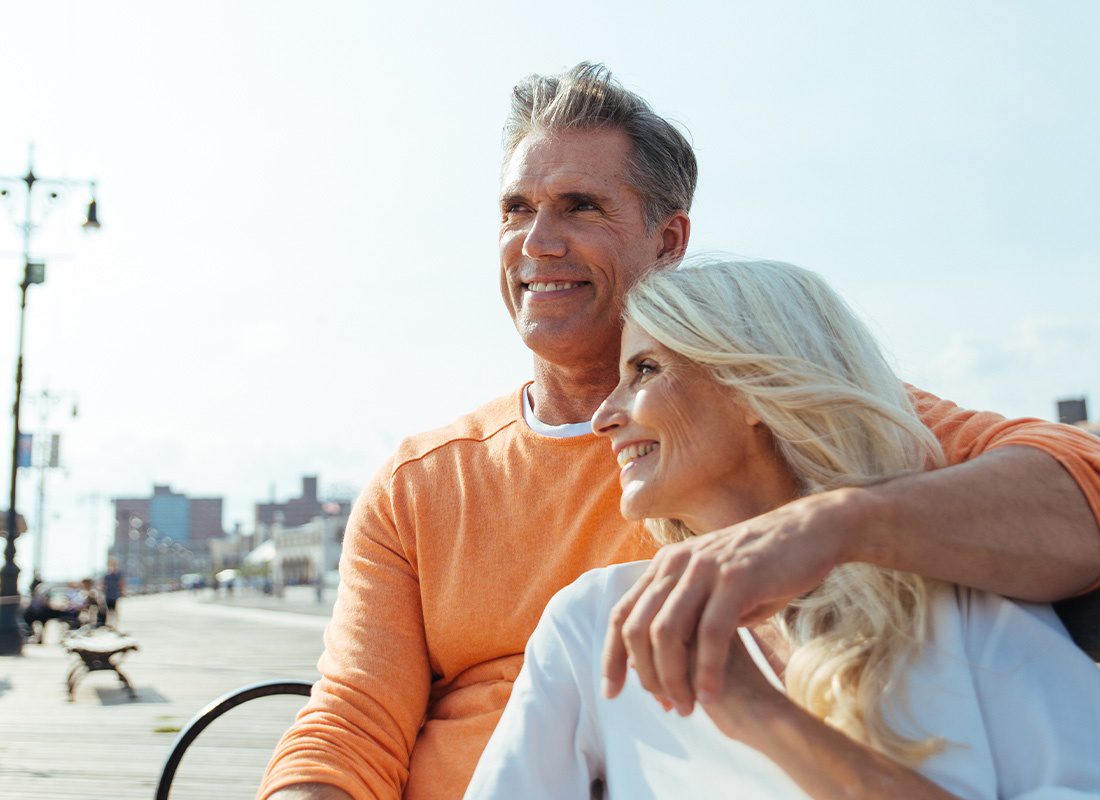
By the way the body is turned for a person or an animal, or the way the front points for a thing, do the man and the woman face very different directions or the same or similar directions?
same or similar directions

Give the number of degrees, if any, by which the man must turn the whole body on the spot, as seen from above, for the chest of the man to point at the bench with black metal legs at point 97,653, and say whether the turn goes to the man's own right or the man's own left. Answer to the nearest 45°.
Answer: approximately 90° to the man's own right

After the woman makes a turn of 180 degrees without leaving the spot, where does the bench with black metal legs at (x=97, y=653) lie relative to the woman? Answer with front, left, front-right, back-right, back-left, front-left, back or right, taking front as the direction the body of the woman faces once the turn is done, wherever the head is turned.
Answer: left

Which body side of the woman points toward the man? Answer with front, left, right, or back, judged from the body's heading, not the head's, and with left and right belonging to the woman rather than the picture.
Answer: right

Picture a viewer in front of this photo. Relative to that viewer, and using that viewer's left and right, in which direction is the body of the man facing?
facing the viewer and to the left of the viewer

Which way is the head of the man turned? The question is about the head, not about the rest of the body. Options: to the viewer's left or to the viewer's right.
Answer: to the viewer's left

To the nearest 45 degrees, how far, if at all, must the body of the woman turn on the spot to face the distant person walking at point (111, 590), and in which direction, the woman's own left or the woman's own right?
approximately 90° to the woman's own right

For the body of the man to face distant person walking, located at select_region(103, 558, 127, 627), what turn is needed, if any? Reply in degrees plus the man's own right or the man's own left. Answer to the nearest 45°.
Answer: approximately 90° to the man's own right

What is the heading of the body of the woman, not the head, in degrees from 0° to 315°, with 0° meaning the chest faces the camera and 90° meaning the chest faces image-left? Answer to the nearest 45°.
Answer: approximately 45°

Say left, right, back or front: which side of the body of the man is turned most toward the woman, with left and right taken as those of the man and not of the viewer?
left
